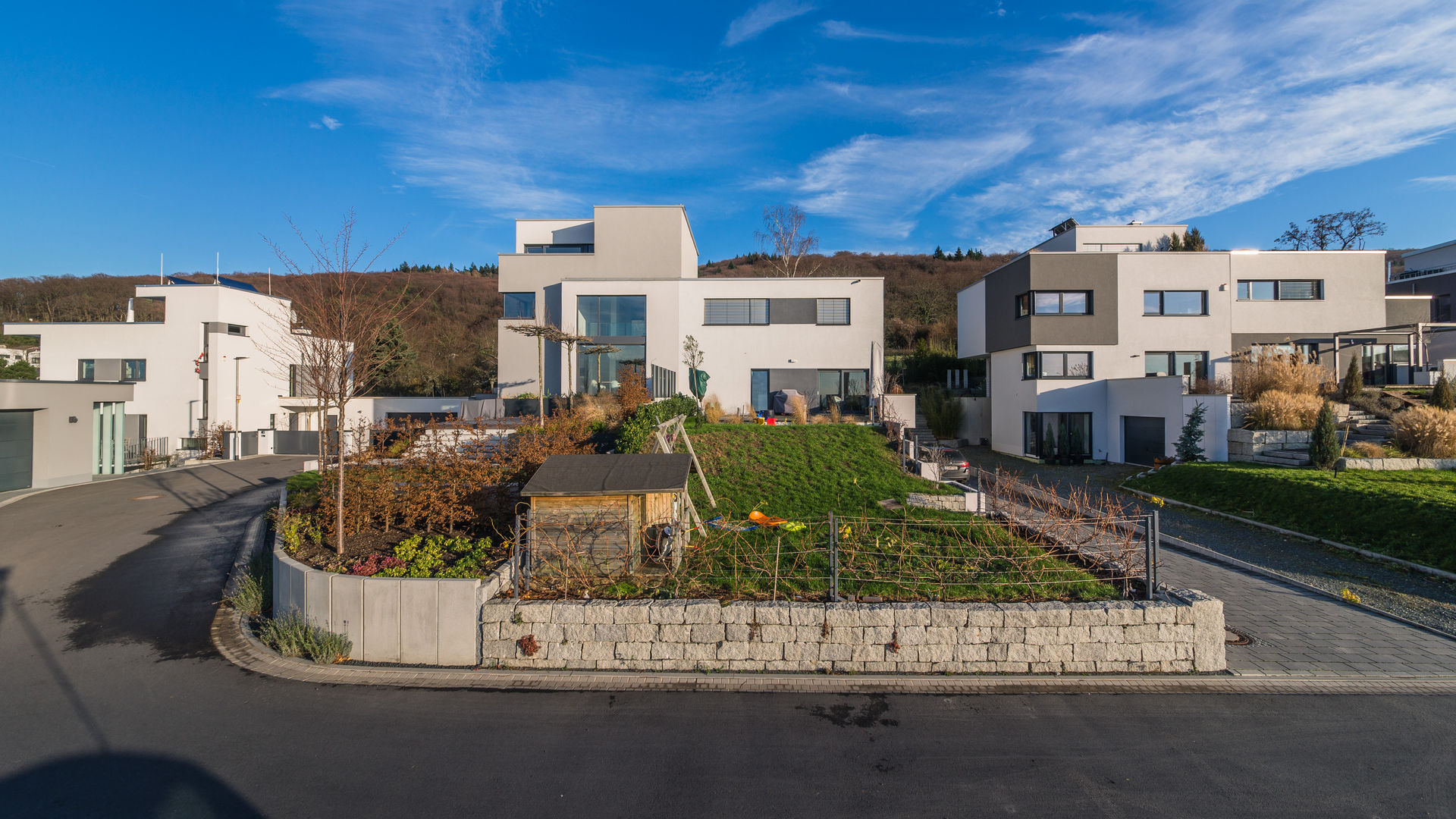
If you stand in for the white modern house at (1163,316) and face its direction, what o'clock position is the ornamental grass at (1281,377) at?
The ornamental grass is roughly at 11 o'clock from the white modern house.

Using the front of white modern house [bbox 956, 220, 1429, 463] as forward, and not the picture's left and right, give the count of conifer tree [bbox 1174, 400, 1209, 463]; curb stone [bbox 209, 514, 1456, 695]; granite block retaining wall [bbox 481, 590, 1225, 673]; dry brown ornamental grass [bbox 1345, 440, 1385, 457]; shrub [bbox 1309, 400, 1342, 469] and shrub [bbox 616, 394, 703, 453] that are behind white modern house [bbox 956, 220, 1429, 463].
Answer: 0

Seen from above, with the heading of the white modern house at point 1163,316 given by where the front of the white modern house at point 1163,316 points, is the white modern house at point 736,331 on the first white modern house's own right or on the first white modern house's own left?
on the first white modern house's own right

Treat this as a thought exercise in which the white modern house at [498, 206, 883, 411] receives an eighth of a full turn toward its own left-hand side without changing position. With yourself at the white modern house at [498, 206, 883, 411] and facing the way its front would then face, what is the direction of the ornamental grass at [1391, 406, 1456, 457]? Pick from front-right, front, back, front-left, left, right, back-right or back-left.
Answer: front

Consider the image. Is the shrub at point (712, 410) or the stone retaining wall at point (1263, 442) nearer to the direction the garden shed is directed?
the stone retaining wall

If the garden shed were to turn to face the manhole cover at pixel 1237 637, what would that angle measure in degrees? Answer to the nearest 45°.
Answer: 0° — it already faces it

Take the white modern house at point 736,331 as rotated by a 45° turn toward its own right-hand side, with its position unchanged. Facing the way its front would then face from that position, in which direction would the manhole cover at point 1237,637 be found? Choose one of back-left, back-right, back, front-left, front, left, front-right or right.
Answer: front-left

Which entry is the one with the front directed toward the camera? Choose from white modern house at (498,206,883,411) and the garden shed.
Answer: the white modern house

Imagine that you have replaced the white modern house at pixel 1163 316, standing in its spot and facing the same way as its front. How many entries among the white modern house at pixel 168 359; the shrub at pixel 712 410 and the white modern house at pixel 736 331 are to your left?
0

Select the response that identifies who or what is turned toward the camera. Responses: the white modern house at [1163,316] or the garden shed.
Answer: the white modern house

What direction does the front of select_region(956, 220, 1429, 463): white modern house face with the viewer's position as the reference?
facing the viewer

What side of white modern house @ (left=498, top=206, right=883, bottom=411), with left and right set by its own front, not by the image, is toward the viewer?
front

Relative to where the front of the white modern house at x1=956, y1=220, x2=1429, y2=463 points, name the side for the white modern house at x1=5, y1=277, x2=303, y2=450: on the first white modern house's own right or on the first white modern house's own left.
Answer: on the first white modern house's own right
